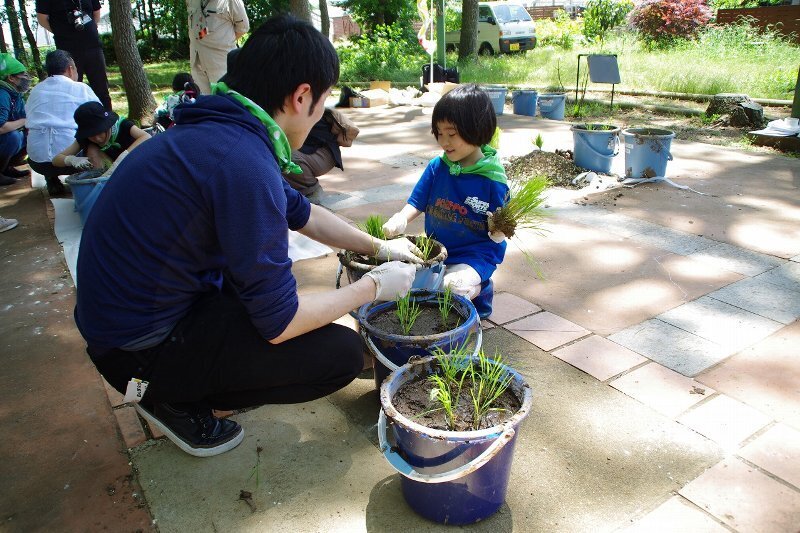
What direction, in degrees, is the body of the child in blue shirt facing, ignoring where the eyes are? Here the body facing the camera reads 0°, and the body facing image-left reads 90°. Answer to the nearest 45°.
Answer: approximately 45°

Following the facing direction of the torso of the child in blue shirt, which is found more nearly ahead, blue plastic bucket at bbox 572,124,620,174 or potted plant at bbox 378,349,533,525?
the potted plant

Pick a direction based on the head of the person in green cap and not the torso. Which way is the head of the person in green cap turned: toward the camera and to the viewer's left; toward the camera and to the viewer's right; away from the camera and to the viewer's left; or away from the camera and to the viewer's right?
toward the camera and to the viewer's right

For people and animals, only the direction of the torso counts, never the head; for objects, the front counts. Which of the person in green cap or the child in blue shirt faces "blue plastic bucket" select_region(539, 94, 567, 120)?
the person in green cap

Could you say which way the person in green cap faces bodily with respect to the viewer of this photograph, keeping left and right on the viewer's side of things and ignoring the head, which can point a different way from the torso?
facing to the right of the viewer

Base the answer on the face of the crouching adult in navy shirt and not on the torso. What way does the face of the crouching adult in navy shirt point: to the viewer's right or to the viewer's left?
to the viewer's right

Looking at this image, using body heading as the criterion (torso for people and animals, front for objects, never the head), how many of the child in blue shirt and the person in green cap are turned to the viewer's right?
1

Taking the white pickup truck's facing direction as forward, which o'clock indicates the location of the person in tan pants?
The person in tan pants is roughly at 2 o'clock from the white pickup truck.

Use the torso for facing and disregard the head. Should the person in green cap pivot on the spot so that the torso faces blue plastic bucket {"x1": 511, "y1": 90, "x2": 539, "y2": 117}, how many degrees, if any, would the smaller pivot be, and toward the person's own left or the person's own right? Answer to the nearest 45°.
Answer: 0° — they already face it

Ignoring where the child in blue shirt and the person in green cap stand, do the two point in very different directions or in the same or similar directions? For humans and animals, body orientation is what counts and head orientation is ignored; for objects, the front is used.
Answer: very different directions

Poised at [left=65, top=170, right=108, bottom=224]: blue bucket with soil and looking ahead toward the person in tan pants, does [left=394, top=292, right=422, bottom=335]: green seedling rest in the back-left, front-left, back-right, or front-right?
back-right

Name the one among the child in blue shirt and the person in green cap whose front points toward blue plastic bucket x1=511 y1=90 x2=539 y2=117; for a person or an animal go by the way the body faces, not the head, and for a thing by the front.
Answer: the person in green cap

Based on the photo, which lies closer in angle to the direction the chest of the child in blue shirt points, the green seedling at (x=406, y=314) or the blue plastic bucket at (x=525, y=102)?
the green seedling

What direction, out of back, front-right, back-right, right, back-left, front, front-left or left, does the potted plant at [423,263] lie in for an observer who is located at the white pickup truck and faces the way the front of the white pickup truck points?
front-right

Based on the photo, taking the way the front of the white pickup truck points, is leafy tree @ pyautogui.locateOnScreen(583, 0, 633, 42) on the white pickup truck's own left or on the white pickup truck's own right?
on the white pickup truck's own left

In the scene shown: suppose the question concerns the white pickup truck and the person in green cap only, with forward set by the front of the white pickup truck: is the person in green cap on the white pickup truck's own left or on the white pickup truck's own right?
on the white pickup truck's own right
